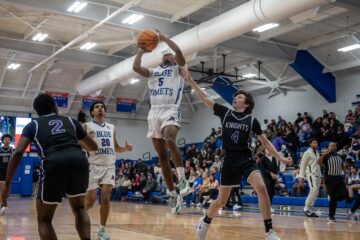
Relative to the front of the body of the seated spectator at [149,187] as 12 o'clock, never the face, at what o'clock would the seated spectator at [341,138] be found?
the seated spectator at [341,138] is roughly at 9 o'clock from the seated spectator at [149,187].

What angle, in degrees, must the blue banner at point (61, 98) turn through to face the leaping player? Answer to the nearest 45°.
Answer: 0° — it already faces them
